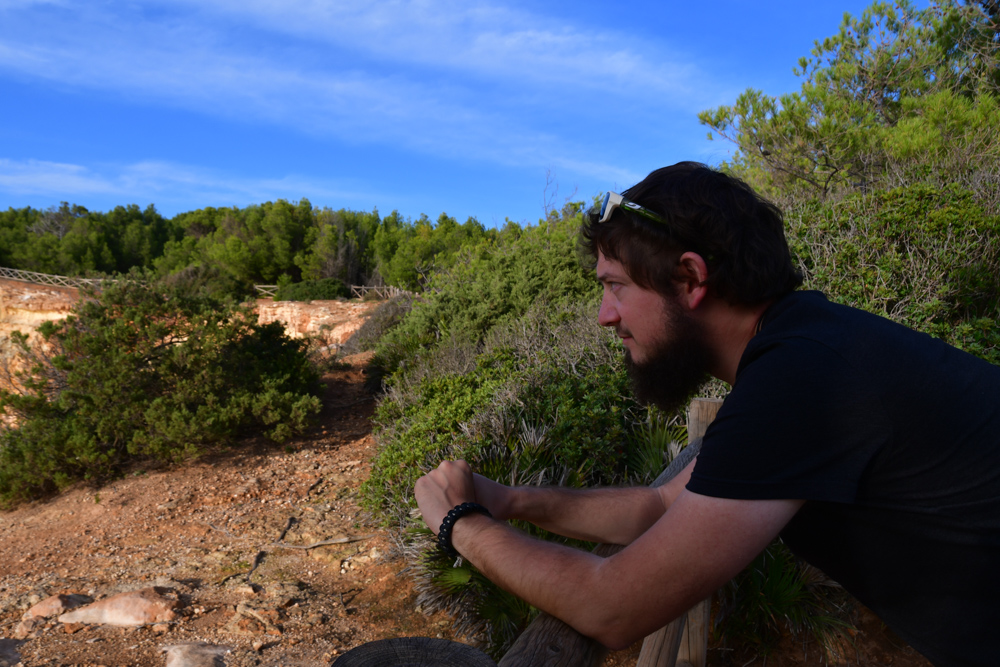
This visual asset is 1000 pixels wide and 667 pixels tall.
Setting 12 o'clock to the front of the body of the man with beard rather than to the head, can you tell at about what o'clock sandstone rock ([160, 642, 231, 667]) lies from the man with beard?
The sandstone rock is roughly at 1 o'clock from the man with beard.

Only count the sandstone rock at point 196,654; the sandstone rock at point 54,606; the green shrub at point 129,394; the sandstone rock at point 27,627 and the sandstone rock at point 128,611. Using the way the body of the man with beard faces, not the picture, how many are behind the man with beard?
0

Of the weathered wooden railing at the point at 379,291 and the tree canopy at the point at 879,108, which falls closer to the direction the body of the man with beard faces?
the weathered wooden railing

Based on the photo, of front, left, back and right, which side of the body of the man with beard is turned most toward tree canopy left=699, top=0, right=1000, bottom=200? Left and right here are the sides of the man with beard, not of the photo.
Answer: right

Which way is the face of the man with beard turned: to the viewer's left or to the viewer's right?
to the viewer's left

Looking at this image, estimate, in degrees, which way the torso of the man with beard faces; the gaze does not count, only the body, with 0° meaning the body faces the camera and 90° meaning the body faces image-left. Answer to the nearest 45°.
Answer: approximately 90°

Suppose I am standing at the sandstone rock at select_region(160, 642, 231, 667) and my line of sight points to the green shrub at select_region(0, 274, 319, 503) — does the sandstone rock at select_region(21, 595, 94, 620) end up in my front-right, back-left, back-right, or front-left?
front-left

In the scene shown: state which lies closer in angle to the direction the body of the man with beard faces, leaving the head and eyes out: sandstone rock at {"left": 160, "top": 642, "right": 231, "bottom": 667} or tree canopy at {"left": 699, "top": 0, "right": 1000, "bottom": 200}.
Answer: the sandstone rock

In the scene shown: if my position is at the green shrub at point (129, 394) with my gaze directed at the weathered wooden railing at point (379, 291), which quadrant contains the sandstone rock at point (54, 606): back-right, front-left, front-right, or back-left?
back-right

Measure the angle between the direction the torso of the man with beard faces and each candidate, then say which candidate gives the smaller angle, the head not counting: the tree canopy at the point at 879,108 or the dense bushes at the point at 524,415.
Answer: the dense bushes

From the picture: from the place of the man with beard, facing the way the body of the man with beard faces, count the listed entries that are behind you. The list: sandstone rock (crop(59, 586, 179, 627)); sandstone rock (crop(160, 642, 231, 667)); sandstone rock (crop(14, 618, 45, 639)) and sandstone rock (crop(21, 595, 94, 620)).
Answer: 0

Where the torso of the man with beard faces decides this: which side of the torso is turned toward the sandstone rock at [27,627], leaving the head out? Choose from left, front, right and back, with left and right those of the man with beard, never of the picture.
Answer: front

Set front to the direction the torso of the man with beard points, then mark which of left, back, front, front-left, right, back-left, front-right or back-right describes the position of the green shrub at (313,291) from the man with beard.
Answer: front-right
